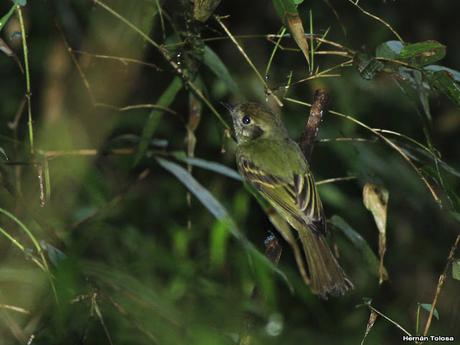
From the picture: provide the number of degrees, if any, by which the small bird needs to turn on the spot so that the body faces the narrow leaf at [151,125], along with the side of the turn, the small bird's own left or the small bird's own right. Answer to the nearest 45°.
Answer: approximately 45° to the small bird's own left

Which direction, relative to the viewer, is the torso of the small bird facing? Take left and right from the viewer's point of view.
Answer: facing away from the viewer and to the left of the viewer

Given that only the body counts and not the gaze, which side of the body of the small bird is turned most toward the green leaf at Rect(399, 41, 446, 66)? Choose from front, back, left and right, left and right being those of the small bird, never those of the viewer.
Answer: right

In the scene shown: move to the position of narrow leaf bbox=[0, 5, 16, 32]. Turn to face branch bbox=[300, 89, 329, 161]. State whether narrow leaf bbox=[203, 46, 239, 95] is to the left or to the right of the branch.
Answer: left

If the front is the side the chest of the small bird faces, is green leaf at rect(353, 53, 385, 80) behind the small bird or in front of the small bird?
behind
